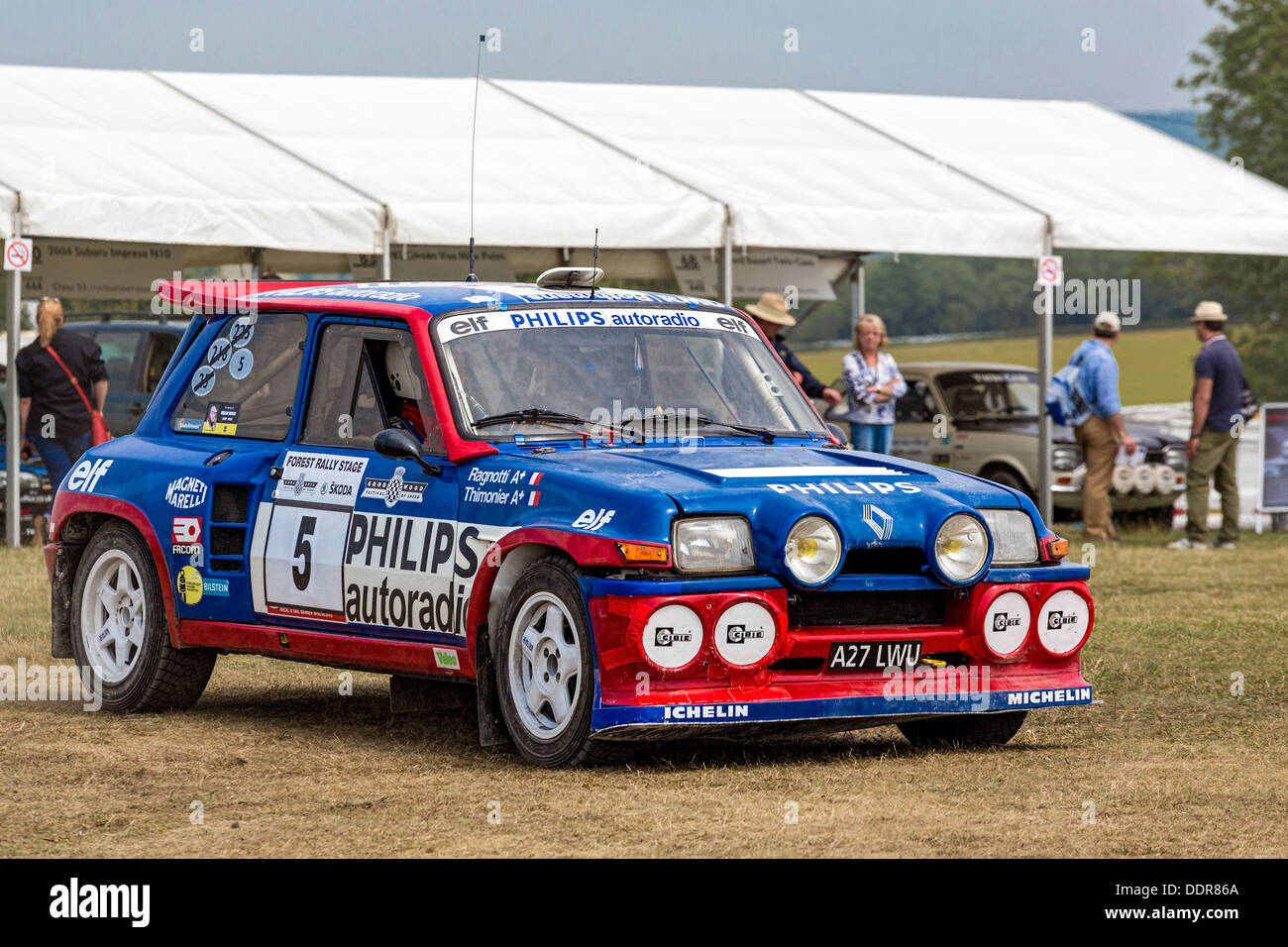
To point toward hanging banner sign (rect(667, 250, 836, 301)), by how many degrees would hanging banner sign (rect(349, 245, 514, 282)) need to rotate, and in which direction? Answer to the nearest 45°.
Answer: approximately 90° to its left

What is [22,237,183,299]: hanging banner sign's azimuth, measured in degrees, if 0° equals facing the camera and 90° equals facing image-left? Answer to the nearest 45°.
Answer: approximately 0°

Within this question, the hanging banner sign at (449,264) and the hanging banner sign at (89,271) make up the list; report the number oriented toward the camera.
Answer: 2

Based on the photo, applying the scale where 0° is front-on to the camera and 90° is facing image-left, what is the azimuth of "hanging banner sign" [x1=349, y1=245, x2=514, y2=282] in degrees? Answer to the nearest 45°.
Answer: approximately 0°

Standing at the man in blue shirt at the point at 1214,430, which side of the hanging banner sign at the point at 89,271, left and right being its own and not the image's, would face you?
left

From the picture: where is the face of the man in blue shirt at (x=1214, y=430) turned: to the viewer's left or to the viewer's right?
to the viewer's left
